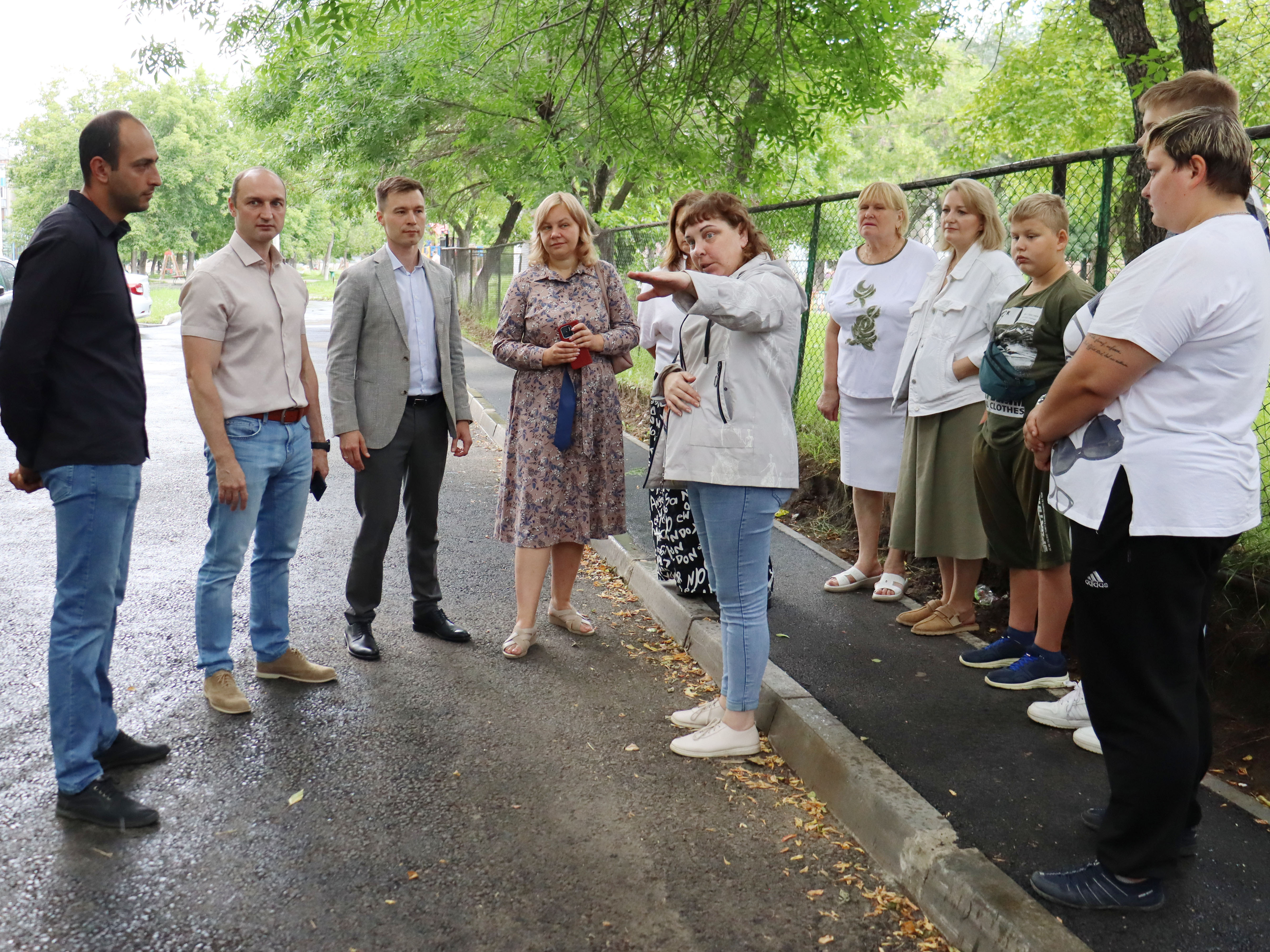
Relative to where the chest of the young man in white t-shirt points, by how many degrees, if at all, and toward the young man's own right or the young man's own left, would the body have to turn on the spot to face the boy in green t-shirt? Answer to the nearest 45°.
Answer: approximately 90° to the young man's own right

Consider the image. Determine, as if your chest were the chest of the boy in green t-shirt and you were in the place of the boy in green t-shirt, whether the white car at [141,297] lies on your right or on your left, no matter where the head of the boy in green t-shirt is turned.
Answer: on your right

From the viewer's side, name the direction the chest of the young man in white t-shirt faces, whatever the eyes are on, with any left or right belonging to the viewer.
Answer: facing to the left of the viewer

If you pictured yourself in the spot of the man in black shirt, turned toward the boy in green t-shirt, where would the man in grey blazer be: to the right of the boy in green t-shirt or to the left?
left

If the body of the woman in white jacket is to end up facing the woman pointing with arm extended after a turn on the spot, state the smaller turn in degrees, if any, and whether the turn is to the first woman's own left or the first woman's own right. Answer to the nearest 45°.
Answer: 0° — they already face them

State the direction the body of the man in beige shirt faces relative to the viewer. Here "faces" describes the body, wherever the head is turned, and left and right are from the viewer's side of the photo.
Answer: facing the viewer and to the right of the viewer

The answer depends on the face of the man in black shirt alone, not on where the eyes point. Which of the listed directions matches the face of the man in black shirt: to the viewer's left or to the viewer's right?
to the viewer's right

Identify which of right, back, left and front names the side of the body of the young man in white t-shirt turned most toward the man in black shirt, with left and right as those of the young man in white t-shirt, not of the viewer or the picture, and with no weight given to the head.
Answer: front

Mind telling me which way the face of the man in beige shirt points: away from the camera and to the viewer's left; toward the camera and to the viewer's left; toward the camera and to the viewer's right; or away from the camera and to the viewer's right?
toward the camera and to the viewer's right

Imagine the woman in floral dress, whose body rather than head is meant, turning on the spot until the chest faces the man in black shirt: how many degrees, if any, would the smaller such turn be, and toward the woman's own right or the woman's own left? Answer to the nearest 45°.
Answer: approximately 45° to the woman's own right

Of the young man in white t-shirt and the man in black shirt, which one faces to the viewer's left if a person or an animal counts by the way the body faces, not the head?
the young man in white t-shirt

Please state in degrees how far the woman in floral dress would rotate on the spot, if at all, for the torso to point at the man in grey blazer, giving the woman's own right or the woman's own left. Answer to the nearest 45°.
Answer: approximately 90° to the woman's own right

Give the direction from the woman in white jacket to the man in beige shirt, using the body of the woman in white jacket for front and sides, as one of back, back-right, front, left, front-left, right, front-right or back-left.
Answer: front

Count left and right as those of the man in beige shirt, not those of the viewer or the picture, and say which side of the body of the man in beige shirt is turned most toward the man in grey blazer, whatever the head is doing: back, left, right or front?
left

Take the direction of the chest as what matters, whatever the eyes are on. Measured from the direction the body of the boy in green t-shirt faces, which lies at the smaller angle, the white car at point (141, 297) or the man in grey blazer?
the man in grey blazer

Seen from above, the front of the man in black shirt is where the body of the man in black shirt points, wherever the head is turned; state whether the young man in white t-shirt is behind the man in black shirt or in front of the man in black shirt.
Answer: in front
